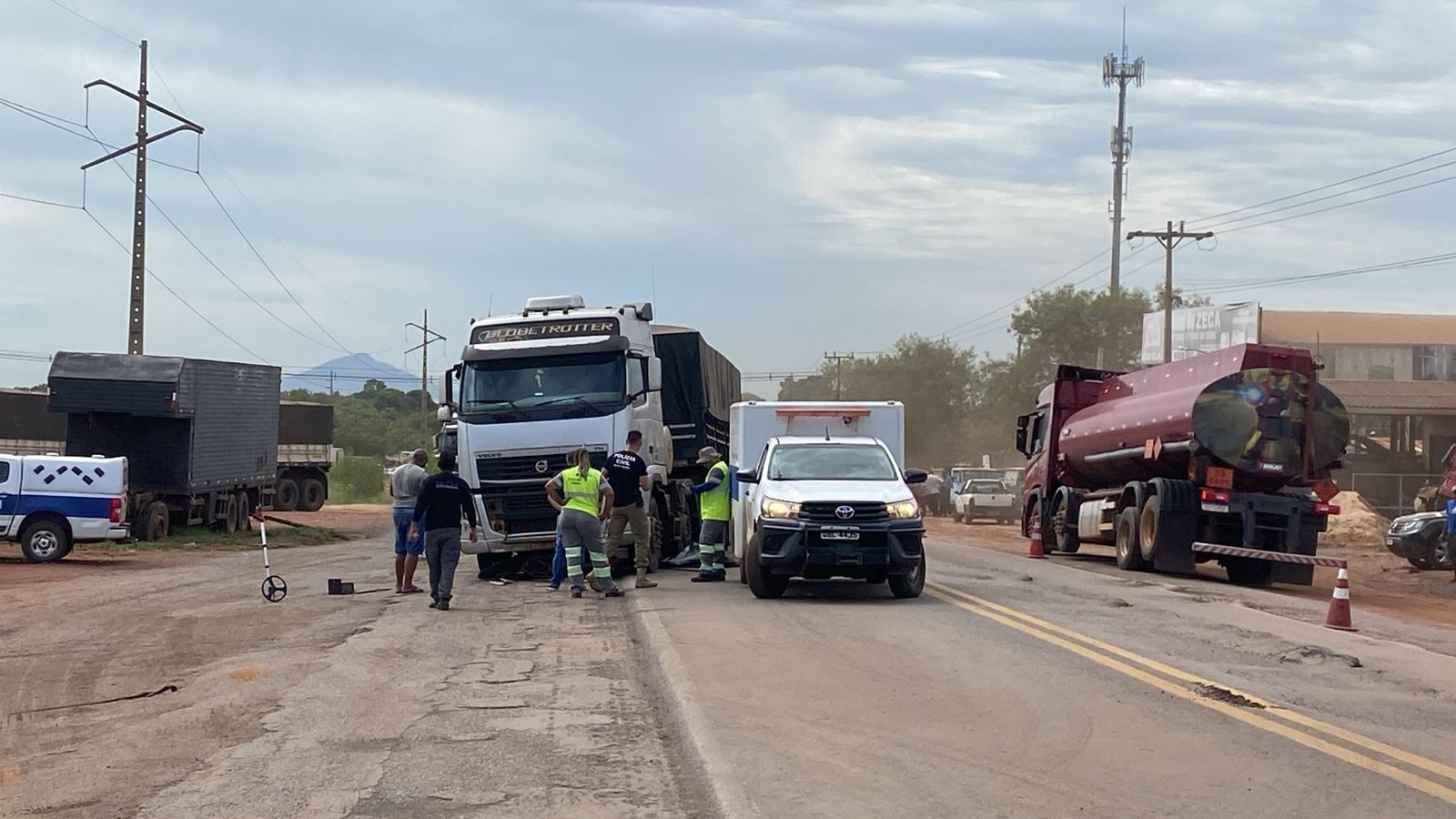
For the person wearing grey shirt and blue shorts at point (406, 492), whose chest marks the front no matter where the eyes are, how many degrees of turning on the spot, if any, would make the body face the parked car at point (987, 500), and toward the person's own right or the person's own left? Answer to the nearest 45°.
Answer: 0° — they already face it

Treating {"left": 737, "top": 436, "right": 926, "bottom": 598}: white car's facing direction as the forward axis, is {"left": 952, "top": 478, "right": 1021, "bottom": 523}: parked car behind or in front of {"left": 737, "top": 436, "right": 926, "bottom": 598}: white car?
behind

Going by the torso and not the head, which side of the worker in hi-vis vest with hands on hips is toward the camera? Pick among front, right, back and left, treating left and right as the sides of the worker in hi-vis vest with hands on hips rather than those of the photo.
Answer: back

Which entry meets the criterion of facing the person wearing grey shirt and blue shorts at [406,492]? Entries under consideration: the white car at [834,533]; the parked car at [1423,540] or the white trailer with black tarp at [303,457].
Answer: the parked car

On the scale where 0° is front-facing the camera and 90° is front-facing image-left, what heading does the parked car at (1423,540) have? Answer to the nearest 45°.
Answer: approximately 45°
